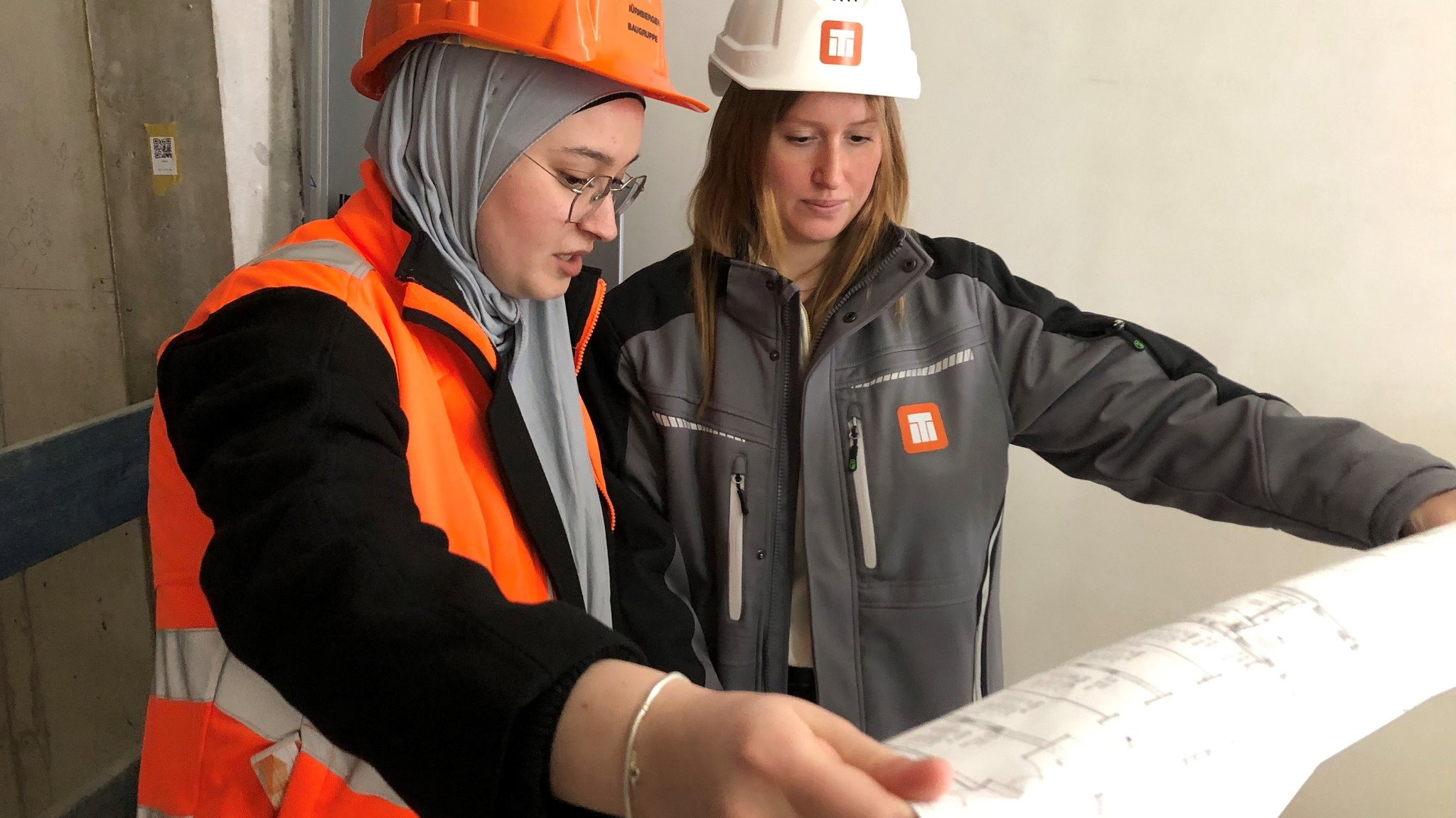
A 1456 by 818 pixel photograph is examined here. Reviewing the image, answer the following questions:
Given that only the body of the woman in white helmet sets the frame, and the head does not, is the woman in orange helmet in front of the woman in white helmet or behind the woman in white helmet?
in front

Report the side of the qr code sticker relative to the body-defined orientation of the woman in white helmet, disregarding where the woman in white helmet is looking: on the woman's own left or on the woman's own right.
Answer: on the woman's own right

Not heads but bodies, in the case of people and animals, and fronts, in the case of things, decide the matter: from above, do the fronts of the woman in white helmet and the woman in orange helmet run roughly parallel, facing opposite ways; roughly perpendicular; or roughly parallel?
roughly perpendicular

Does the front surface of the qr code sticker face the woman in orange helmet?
yes

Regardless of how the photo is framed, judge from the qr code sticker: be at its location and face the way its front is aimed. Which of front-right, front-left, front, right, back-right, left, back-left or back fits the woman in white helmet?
front-left

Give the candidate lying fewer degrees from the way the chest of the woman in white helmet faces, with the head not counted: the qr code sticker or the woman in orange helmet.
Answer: the woman in orange helmet

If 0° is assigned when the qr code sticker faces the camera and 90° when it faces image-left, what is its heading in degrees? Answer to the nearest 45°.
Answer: approximately 0°

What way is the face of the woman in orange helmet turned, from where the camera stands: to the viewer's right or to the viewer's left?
to the viewer's right

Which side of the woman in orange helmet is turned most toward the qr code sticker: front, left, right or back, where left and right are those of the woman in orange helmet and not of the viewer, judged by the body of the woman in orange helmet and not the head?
back

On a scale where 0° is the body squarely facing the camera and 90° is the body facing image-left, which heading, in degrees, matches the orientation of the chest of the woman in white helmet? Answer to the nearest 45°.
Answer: approximately 0°
